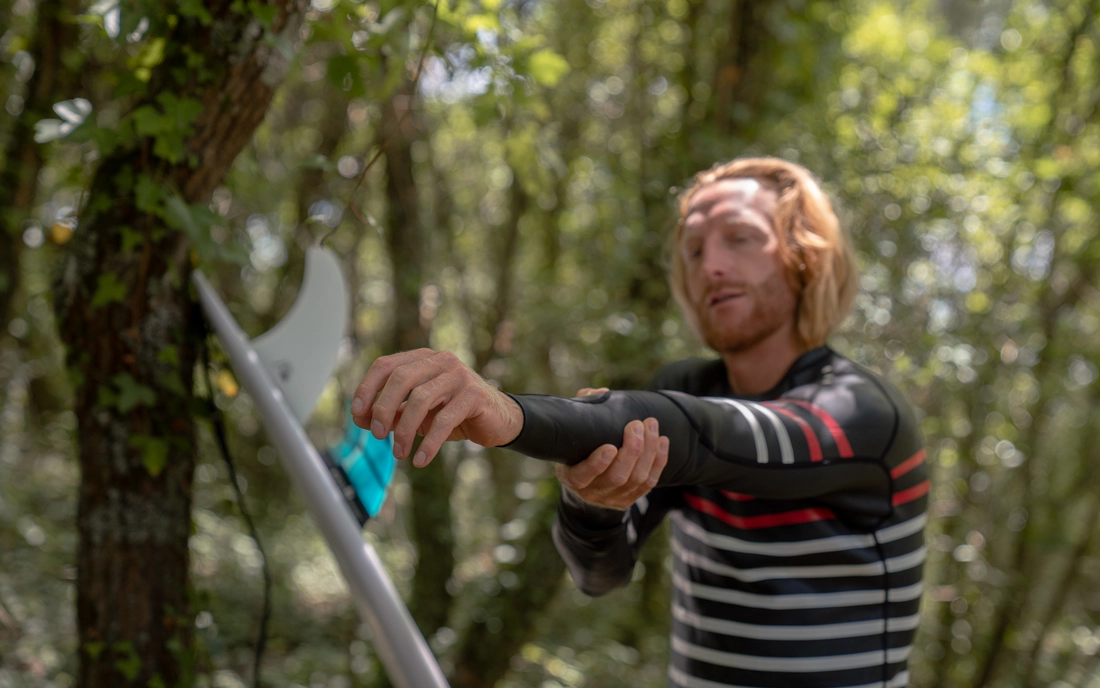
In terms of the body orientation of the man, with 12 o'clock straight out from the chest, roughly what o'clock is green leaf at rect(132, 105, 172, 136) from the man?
The green leaf is roughly at 2 o'clock from the man.

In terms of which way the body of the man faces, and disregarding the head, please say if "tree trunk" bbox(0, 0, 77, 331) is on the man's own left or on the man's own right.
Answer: on the man's own right

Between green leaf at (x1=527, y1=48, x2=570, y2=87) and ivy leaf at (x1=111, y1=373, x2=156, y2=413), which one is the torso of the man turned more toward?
the ivy leaf

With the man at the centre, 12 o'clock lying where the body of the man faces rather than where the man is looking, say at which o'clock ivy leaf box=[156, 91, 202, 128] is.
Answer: The ivy leaf is roughly at 2 o'clock from the man.

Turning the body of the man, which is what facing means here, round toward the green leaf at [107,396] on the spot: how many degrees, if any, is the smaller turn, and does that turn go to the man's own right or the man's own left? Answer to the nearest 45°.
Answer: approximately 45° to the man's own right

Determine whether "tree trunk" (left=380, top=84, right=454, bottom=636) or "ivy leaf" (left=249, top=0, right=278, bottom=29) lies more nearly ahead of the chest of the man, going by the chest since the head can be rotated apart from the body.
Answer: the ivy leaf

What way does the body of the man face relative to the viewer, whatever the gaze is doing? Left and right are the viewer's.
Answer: facing the viewer and to the left of the viewer

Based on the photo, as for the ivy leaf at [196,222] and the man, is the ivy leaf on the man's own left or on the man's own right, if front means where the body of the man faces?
on the man's own right

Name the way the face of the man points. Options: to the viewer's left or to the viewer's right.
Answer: to the viewer's left
